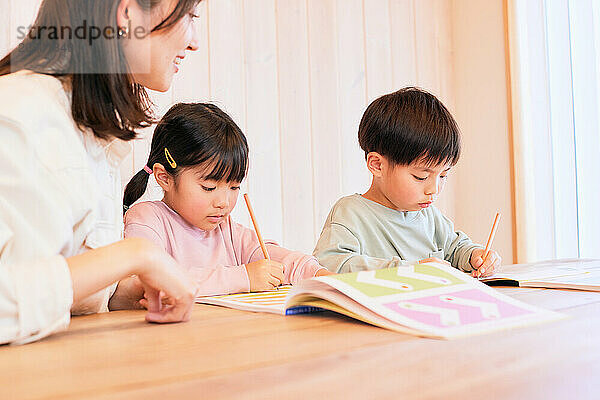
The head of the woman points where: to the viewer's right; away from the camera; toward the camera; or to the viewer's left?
to the viewer's right

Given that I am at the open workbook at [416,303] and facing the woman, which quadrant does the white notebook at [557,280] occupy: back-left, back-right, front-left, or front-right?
back-right

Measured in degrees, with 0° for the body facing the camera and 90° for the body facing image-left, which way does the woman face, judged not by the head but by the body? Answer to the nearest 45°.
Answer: approximately 270°

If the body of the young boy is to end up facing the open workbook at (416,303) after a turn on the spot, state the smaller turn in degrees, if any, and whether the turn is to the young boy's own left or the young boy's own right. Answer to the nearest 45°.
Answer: approximately 45° to the young boy's own right

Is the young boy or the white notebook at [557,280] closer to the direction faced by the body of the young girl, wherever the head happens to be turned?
the white notebook

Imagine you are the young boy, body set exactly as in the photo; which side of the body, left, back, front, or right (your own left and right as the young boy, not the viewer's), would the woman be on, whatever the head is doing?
right

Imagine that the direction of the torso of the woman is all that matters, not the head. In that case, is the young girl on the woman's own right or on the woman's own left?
on the woman's own left

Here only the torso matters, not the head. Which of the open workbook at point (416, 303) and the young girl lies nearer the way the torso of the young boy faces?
the open workbook

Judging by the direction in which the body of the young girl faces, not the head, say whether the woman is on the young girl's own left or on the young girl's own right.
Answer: on the young girl's own right
